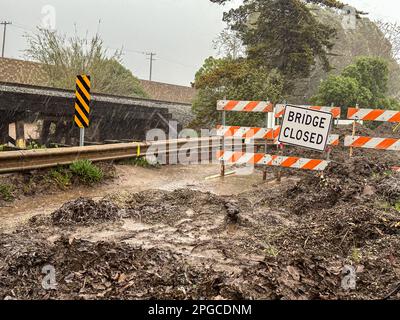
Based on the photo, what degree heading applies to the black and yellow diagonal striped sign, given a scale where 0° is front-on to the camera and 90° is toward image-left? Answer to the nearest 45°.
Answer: approximately 0°

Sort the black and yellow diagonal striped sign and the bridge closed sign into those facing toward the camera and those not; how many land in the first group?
2

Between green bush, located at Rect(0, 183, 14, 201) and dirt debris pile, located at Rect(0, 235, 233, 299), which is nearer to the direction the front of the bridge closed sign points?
the dirt debris pile

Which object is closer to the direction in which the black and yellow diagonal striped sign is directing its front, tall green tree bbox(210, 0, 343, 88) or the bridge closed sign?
the bridge closed sign

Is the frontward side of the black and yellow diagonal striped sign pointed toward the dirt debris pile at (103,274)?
yes

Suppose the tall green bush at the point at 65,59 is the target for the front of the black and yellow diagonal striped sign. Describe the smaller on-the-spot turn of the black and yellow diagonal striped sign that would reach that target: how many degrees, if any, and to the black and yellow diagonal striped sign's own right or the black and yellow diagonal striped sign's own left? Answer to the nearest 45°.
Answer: approximately 180°

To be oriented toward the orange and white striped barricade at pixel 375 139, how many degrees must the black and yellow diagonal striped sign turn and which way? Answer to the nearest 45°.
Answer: approximately 90° to its left

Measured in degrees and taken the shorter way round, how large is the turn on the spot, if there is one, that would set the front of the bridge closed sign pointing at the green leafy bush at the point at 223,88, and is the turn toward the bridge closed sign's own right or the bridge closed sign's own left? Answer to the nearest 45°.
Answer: approximately 180°

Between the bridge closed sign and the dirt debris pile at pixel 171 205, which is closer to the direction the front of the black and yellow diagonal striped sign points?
the dirt debris pile

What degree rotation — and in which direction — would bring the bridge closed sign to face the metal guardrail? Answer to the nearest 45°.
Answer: approximately 90° to its right

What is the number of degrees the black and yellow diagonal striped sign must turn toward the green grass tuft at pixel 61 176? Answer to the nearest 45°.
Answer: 0° — it already faces it
